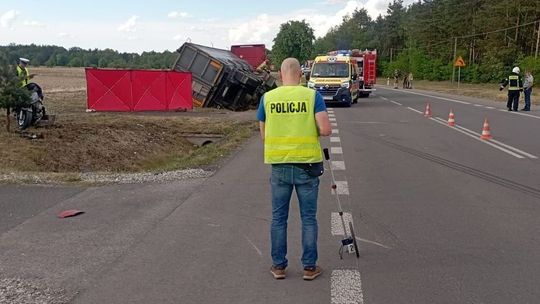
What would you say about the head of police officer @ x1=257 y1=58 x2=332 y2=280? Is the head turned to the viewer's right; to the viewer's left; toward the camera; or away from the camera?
away from the camera

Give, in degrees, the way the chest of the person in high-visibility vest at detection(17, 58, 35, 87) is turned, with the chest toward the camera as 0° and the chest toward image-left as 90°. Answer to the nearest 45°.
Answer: approximately 270°

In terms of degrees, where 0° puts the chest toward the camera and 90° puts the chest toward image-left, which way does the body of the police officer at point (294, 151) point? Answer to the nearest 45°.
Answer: approximately 180°
